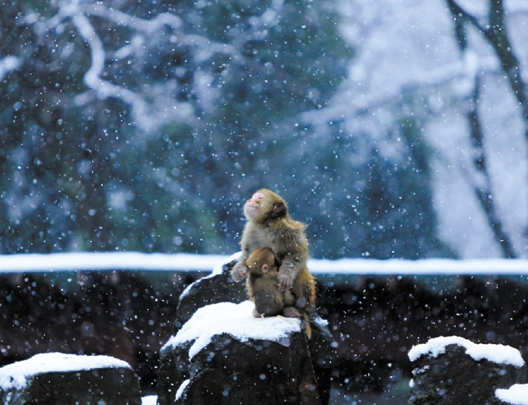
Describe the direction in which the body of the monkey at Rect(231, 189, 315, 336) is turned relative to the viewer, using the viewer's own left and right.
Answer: facing the viewer and to the left of the viewer

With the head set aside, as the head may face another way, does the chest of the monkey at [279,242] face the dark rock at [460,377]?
no

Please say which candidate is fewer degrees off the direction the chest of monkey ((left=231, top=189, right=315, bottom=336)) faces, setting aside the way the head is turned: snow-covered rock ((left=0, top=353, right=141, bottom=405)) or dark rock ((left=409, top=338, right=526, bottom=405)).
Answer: the snow-covered rock

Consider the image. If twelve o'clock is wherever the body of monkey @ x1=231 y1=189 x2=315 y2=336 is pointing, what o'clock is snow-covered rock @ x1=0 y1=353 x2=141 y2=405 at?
The snow-covered rock is roughly at 2 o'clock from the monkey.
